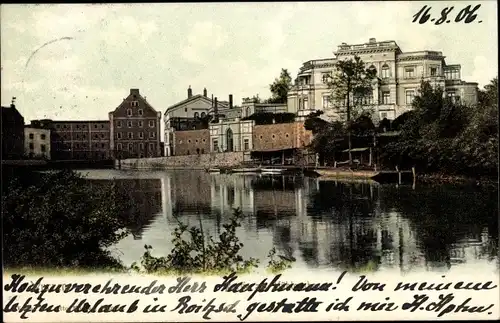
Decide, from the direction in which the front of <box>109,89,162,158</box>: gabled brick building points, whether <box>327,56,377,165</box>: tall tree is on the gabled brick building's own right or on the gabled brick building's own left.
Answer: on the gabled brick building's own left

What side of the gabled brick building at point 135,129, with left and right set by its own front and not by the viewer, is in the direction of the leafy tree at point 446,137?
left

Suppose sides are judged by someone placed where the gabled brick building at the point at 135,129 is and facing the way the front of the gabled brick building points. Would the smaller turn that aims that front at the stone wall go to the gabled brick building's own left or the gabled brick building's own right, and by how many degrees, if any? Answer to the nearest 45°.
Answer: approximately 90° to the gabled brick building's own left

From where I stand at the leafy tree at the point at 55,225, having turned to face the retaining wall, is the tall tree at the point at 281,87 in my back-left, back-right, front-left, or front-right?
front-right

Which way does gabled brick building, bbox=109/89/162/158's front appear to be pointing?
toward the camera

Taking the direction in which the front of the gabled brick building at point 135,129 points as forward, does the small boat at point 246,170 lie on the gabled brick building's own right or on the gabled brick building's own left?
on the gabled brick building's own left

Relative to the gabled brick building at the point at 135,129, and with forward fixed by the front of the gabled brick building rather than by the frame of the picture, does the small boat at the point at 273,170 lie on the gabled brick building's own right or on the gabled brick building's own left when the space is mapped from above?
on the gabled brick building's own left

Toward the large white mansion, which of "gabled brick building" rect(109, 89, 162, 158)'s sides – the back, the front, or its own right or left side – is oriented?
left
